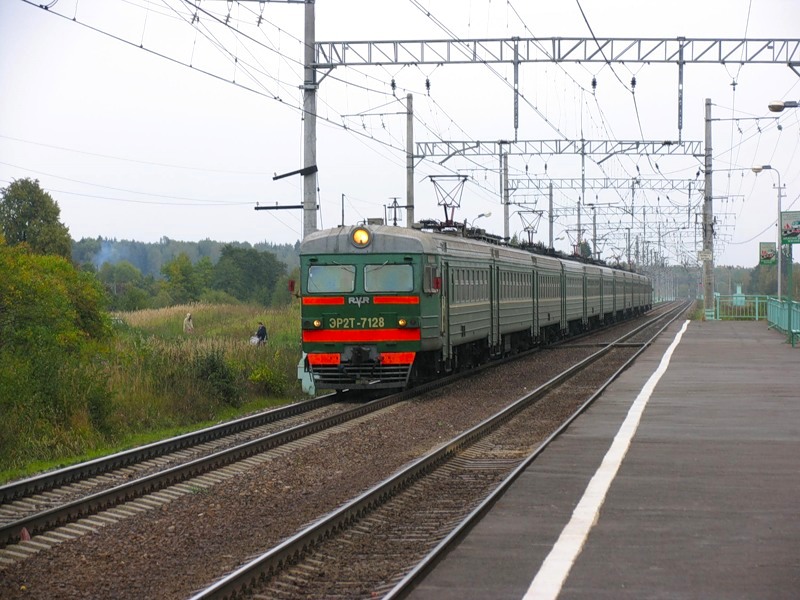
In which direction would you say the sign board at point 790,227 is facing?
toward the camera

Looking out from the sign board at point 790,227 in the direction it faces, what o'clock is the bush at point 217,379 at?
The bush is roughly at 1 o'clock from the sign board.

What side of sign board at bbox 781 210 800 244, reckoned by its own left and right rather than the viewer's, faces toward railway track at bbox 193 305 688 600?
front

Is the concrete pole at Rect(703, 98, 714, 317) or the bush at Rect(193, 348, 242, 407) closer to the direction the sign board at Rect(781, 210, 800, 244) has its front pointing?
the bush

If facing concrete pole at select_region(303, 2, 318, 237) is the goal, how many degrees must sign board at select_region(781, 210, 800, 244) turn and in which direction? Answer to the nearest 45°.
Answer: approximately 45° to its right
